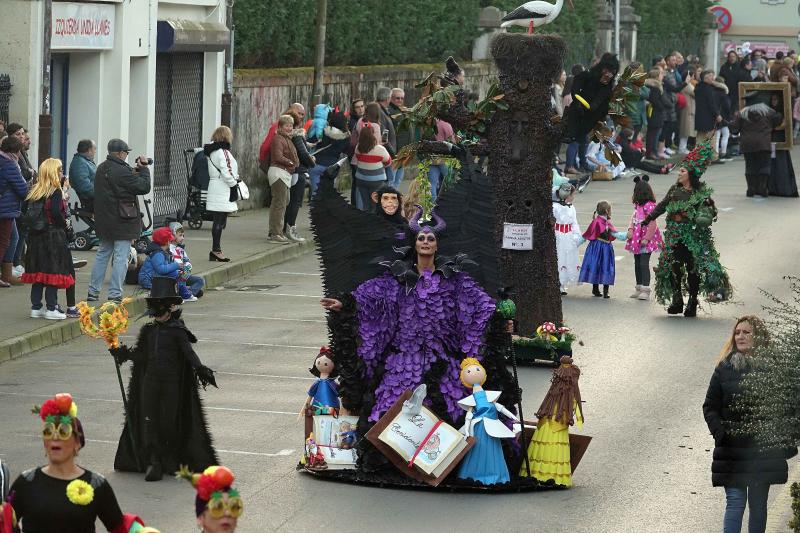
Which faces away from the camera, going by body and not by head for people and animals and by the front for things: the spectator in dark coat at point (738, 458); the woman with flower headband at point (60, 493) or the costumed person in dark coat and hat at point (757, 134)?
the costumed person in dark coat and hat at point (757, 134)

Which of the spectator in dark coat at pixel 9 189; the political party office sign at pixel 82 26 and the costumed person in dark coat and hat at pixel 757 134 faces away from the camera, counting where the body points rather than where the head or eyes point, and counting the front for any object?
the costumed person in dark coat and hat at pixel 757 134

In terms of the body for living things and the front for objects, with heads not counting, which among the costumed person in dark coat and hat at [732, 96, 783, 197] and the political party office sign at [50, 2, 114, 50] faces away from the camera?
the costumed person in dark coat and hat

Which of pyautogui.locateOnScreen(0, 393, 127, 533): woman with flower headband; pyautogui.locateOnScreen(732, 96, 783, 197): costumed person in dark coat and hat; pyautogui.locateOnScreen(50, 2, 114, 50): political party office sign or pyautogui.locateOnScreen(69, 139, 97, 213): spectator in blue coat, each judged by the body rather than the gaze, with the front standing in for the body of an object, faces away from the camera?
pyautogui.locateOnScreen(732, 96, 783, 197): costumed person in dark coat and hat

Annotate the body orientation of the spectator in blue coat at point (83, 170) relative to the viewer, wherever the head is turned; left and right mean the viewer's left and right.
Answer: facing to the right of the viewer

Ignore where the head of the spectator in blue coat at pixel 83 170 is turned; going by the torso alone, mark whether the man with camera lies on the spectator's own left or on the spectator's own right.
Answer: on the spectator's own right

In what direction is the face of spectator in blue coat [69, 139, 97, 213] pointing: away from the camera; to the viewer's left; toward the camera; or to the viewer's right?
to the viewer's right

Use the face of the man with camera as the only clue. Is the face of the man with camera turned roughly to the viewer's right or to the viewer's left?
to the viewer's right

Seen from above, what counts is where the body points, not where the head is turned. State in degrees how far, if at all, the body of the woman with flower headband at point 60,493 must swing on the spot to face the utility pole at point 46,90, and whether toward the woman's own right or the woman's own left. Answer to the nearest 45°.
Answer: approximately 180°
